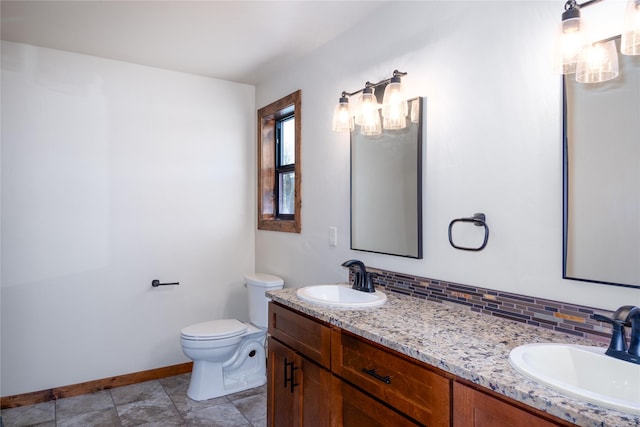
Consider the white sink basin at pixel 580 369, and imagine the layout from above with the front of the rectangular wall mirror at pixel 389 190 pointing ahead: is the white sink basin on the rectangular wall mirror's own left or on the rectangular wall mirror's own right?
on the rectangular wall mirror's own left

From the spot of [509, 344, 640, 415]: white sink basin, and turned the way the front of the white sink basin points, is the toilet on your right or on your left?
on your right

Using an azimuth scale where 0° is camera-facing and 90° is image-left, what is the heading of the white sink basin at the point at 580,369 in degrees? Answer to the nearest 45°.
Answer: approximately 45°

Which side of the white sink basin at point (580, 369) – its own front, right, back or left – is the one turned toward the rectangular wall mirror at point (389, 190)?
right

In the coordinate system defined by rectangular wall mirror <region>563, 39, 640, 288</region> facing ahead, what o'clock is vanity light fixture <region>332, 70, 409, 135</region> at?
The vanity light fixture is roughly at 2 o'clock from the rectangular wall mirror.
